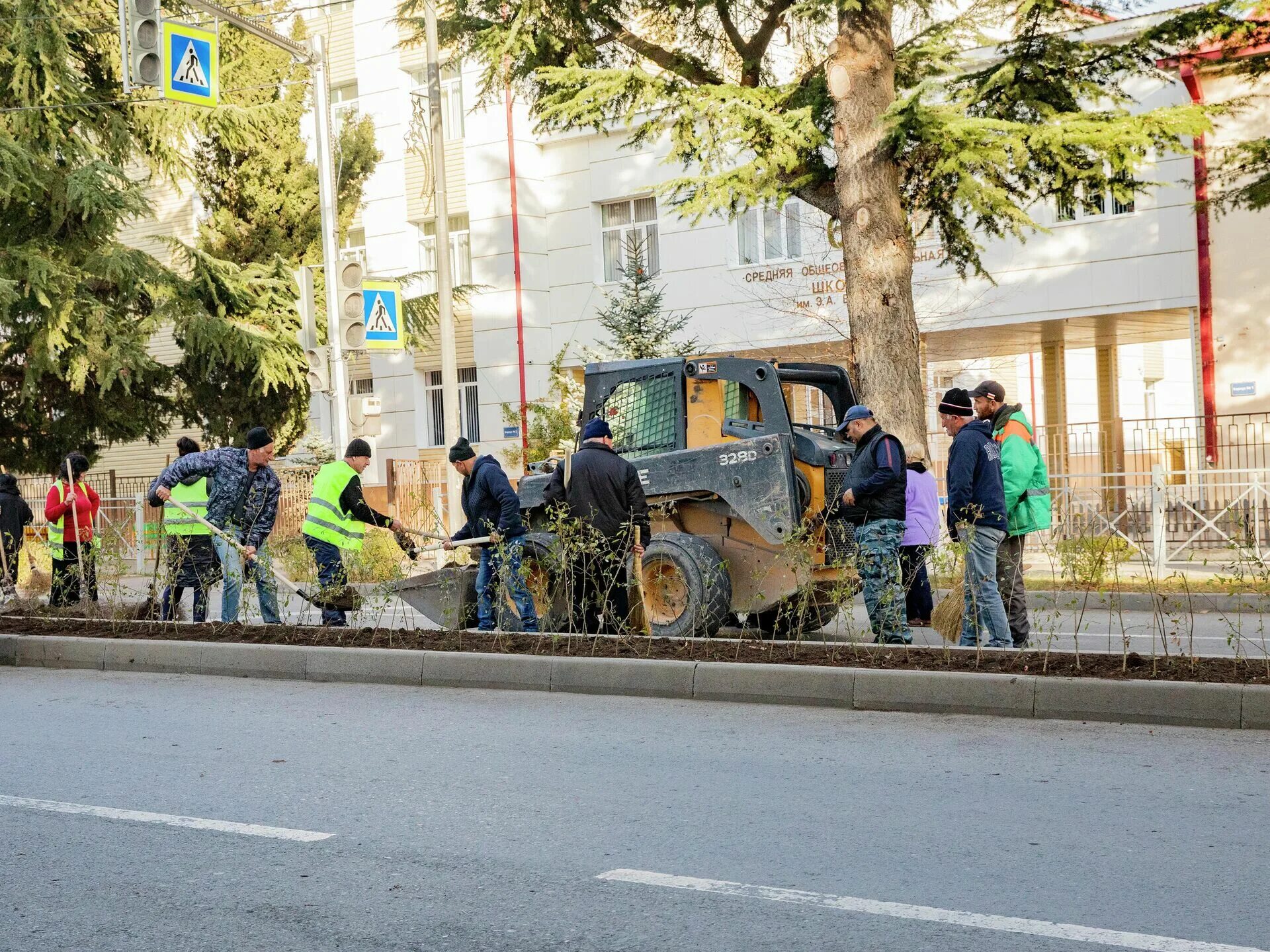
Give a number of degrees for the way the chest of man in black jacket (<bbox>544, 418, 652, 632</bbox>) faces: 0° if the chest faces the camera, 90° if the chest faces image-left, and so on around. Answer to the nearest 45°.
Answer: approximately 180°

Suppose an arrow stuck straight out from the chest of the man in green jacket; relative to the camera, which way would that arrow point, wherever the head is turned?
to the viewer's left

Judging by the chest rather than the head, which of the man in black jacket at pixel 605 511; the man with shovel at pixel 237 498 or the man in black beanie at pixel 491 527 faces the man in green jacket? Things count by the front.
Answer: the man with shovel

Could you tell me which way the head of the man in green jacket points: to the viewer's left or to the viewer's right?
to the viewer's left

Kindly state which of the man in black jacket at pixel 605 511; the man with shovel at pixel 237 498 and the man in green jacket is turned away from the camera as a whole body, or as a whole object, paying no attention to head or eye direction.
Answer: the man in black jacket

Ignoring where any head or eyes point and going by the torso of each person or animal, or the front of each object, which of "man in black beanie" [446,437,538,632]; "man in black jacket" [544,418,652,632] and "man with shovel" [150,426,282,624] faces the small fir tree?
the man in black jacket

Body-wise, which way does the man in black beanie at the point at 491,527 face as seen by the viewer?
to the viewer's left

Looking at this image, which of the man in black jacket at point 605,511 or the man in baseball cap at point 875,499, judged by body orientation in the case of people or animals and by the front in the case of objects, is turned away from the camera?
the man in black jacket

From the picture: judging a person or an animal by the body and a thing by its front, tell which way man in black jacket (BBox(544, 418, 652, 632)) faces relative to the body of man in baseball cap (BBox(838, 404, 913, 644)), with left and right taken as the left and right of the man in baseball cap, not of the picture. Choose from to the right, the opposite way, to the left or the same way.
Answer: to the right

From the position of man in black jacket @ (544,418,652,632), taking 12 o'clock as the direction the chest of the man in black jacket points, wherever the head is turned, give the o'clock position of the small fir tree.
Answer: The small fir tree is roughly at 12 o'clock from the man in black jacket.

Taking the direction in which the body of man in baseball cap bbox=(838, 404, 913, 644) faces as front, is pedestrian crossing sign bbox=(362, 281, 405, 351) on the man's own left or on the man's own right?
on the man's own right

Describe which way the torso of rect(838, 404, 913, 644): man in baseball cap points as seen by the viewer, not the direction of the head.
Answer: to the viewer's left

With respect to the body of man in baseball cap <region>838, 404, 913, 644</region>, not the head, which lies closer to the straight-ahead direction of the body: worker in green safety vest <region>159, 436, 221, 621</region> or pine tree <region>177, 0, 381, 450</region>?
the worker in green safety vest

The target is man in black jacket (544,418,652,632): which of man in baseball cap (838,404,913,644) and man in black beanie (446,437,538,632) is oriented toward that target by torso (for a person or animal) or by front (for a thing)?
the man in baseball cap

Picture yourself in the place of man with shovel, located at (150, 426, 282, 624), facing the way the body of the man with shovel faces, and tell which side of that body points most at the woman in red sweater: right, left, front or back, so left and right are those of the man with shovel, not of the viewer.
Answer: back
